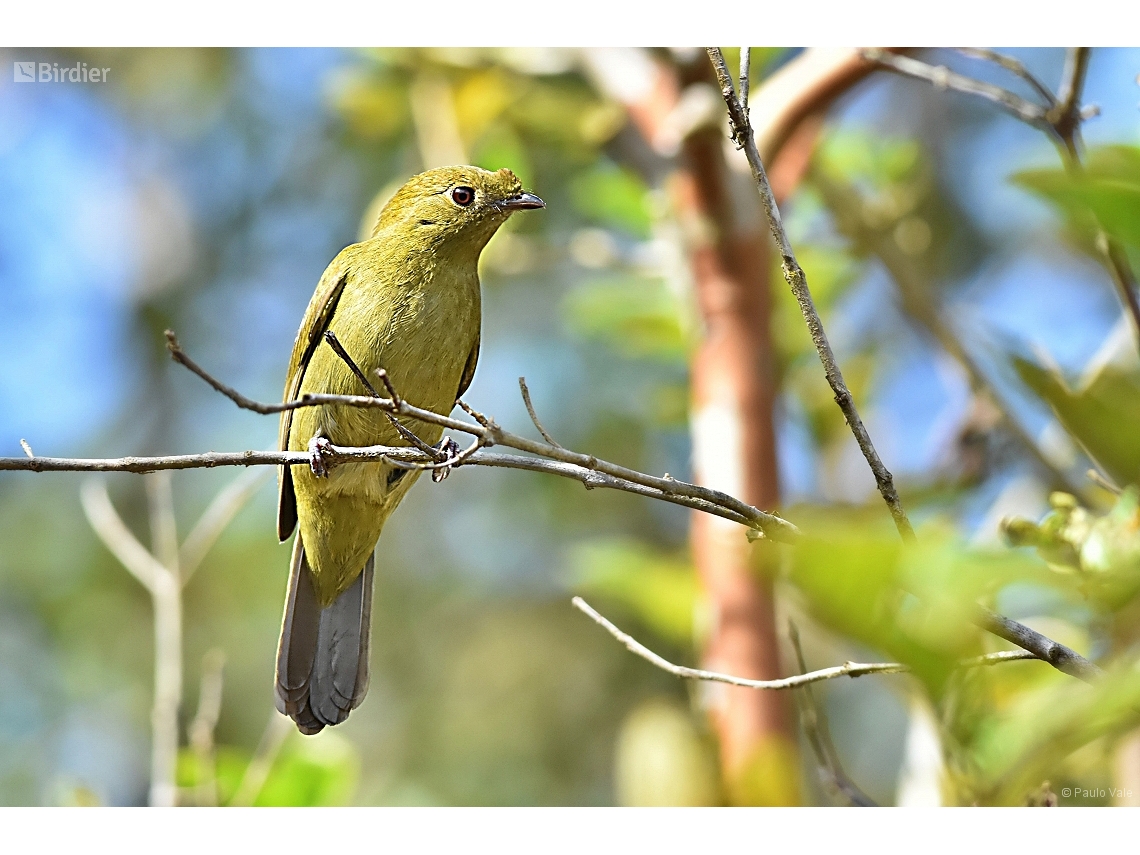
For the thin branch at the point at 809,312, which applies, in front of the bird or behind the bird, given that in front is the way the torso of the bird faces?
in front

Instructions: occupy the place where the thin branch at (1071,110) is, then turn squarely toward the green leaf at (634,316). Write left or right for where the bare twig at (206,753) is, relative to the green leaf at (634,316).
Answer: left

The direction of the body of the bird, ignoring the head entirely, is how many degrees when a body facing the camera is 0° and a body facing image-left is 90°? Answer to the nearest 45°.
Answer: approximately 315°

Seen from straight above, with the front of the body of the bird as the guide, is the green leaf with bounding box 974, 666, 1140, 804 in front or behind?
in front
